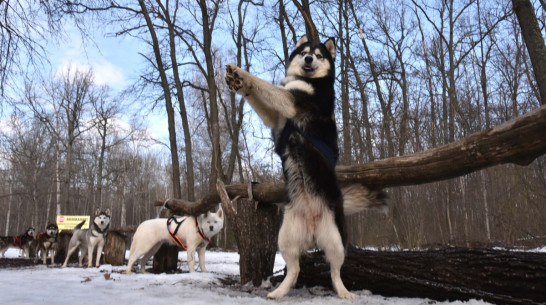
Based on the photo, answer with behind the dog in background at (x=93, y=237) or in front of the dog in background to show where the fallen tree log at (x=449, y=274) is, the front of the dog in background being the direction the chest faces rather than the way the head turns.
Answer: in front

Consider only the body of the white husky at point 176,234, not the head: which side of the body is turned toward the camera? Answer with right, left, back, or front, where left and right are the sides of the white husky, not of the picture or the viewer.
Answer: right

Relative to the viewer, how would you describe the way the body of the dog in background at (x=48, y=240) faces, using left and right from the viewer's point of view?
facing the viewer and to the right of the viewer

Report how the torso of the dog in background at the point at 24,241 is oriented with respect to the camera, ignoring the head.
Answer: to the viewer's right

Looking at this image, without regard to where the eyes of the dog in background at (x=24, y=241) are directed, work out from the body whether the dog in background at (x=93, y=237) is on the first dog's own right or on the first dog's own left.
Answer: on the first dog's own right

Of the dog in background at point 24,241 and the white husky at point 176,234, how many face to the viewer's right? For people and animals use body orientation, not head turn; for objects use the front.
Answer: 2

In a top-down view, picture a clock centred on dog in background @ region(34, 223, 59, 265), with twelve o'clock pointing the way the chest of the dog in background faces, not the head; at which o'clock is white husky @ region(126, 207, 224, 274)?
The white husky is roughly at 1 o'clock from the dog in background.

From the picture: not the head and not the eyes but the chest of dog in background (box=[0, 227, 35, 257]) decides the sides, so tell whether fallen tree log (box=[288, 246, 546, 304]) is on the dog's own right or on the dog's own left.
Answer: on the dog's own right

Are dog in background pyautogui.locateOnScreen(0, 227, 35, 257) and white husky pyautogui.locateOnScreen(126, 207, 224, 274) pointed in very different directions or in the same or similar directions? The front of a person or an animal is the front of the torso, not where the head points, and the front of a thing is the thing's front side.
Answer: same or similar directions

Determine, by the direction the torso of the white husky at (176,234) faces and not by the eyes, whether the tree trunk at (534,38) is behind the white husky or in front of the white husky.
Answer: in front
